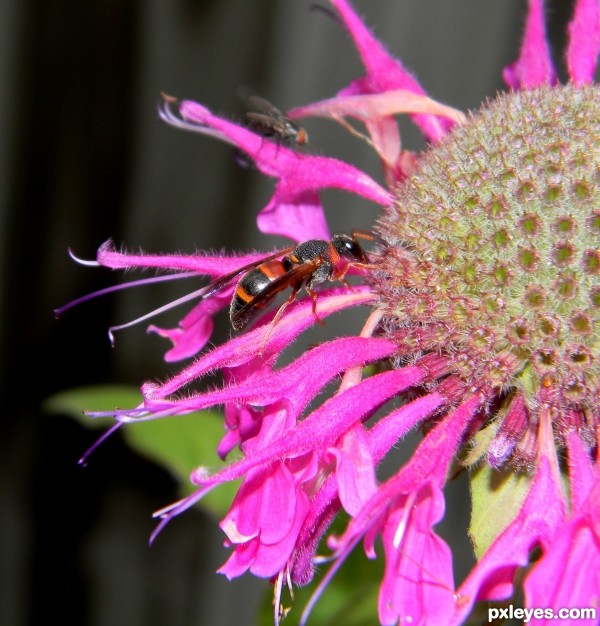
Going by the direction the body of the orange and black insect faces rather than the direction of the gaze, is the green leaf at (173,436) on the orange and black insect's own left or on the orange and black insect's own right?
on the orange and black insect's own left

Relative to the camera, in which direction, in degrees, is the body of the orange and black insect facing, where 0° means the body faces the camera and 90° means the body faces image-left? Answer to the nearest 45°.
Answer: approximately 270°
